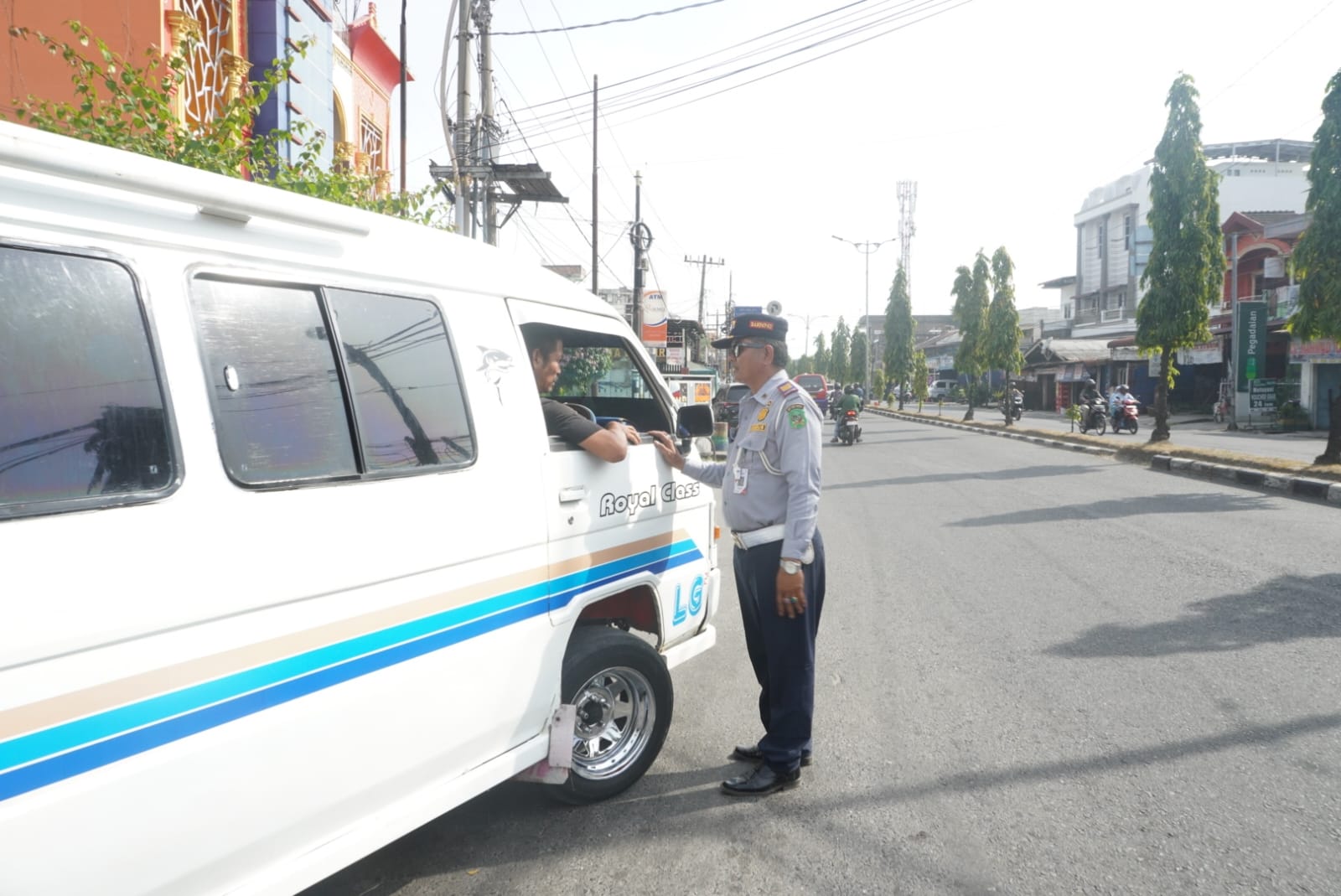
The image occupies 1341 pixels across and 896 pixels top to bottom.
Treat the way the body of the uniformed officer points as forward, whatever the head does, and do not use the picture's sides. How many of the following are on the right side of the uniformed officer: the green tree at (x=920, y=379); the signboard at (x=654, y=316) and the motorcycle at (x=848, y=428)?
3

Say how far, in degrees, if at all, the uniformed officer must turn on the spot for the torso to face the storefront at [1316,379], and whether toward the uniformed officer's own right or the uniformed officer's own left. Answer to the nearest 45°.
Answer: approximately 135° to the uniformed officer's own right

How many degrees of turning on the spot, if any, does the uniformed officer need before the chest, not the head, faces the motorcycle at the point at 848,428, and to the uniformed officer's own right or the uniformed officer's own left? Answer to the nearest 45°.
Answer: approximately 90° to the uniformed officer's own right

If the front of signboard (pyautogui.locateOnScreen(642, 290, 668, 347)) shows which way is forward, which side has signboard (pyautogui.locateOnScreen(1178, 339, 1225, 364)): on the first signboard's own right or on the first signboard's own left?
on the first signboard's own left

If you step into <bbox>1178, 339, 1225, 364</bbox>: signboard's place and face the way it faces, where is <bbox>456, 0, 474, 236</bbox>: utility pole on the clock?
The utility pole is roughly at 11 o'clock from the signboard.

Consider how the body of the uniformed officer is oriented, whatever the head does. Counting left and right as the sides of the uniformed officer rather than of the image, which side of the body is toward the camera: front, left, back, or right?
left

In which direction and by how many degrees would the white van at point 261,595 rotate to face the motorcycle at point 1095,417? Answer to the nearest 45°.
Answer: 0° — it already faces it

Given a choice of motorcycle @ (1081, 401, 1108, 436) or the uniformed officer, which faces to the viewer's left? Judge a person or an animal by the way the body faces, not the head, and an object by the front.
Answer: the uniformed officer

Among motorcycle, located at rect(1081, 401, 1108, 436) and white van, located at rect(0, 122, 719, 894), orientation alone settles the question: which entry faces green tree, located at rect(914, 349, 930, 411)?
the white van

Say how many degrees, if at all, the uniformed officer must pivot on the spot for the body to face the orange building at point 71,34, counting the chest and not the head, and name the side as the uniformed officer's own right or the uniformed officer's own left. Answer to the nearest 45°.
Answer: approximately 45° to the uniformed officer's own right

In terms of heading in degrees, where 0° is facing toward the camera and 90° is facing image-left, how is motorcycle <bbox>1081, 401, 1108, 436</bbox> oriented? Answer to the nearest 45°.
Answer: approximately 315°

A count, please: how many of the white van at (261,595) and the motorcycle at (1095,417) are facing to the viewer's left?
0

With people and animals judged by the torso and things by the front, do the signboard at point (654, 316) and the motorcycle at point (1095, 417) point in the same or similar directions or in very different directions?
same or similar directions

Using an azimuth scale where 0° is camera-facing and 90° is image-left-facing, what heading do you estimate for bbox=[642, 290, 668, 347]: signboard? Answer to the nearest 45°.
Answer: approximately 0°

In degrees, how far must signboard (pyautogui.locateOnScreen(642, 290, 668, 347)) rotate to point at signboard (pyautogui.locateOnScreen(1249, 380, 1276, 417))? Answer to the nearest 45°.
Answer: approximately 90° to its left

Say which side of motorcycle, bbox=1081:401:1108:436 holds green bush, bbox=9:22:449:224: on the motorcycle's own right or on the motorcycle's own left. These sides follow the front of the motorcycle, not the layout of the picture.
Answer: on the motorcycle's own right
